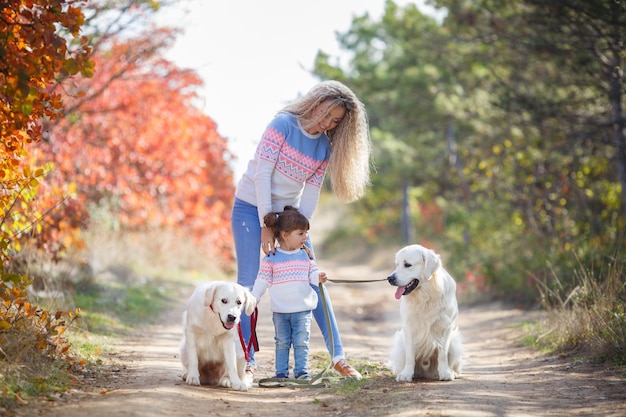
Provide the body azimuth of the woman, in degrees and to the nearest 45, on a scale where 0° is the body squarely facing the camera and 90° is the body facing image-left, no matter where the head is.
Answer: approximately 315°

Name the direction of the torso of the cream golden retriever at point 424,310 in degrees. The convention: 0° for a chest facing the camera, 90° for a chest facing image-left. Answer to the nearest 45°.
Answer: approximately 0°

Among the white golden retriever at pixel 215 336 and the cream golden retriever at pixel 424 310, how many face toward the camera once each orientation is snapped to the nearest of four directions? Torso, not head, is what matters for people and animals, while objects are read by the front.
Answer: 2

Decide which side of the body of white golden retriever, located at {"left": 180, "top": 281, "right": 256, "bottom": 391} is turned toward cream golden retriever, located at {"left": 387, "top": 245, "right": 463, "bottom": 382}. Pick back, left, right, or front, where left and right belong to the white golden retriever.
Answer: left

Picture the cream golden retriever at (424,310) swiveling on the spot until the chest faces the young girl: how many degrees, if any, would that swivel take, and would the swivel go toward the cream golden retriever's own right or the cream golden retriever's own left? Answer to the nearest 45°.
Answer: approximately 90° to the cream golden retriever's own right
